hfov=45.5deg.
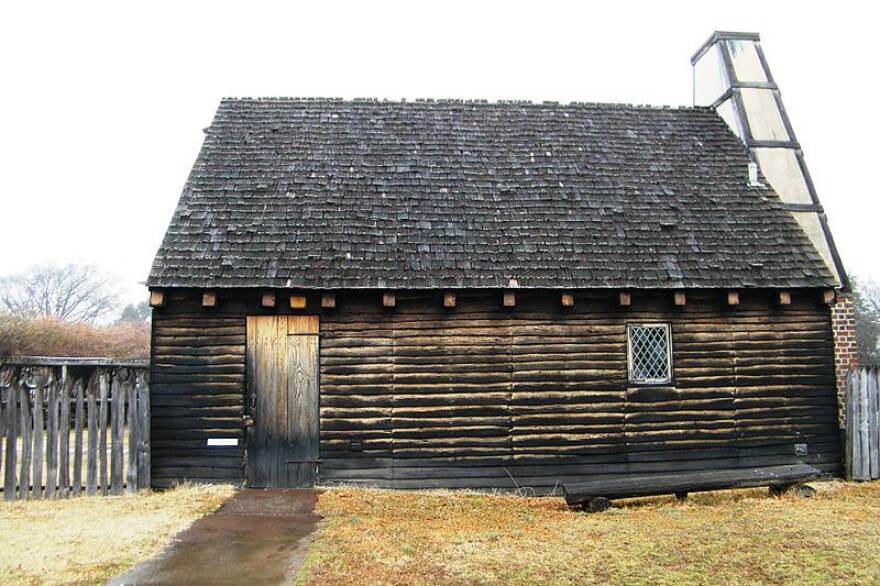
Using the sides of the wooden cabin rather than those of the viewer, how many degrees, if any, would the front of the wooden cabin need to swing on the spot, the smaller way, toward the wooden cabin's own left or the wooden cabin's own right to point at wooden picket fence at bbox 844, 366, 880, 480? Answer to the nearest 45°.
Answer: approximately 90° to the wooden cabin's own left

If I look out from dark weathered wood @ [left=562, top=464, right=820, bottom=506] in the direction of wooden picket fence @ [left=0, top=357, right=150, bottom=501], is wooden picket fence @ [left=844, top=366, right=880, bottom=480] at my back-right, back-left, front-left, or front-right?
back-right

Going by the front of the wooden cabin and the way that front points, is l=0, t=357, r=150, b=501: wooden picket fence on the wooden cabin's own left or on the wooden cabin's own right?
on the wooden cabin's own right

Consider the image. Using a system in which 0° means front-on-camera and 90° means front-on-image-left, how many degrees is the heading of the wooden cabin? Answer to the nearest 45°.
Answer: approximately 0°
